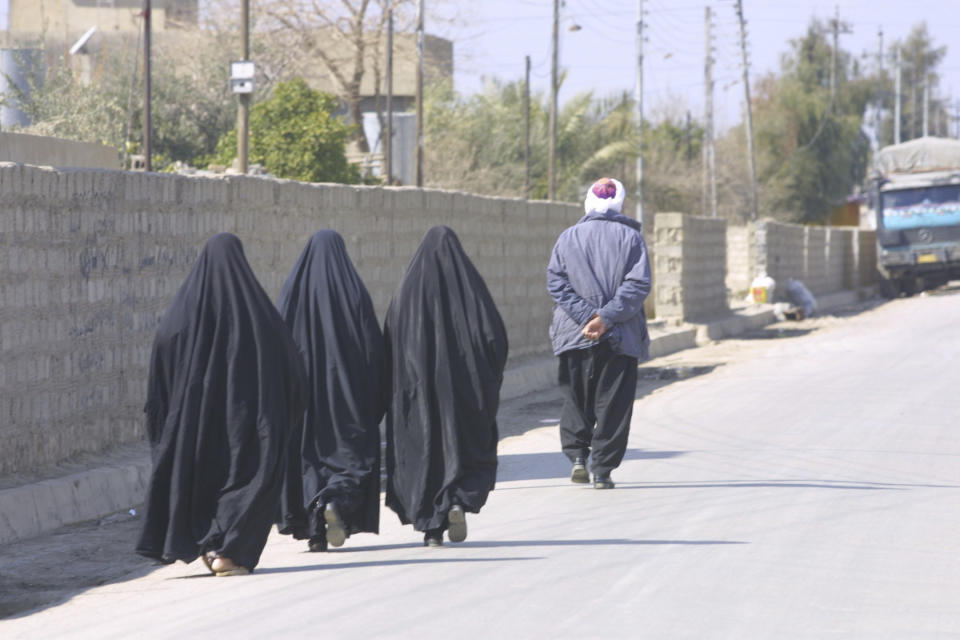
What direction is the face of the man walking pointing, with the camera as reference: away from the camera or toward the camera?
away from the camera

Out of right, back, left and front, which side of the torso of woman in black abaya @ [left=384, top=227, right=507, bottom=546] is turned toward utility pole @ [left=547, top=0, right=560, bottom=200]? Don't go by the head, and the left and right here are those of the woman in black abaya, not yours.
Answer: front

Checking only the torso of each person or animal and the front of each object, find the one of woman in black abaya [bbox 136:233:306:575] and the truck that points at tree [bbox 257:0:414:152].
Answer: the woman in black abaya

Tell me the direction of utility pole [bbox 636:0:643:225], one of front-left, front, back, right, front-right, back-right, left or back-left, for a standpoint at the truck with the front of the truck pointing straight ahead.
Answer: right

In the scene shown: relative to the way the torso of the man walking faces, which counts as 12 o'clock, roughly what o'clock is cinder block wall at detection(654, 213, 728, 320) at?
The cinder block wall is roughly at 12 o'clock from the man walking.

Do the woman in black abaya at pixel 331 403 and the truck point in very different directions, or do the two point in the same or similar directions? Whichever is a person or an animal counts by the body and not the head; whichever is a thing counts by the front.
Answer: very different directions

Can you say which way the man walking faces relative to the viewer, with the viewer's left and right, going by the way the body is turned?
facing away from the viewer

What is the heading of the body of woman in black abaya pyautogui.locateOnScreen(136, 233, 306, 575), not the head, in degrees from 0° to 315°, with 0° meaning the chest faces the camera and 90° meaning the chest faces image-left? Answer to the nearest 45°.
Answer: approximately 180°

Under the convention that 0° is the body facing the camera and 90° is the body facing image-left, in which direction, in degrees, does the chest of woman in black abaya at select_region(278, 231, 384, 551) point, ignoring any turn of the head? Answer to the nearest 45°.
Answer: approximately 180°

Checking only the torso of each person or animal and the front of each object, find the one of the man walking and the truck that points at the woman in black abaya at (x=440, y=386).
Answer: the truck

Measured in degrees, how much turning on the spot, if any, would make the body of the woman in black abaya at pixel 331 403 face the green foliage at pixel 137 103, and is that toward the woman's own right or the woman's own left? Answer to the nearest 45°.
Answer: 0° — they already face it

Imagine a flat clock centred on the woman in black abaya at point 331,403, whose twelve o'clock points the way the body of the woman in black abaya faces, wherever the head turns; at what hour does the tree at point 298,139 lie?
The tree is roughly at 12 o'clock from the woman in black abaya.

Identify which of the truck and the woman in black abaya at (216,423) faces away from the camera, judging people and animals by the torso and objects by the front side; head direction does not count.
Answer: the woman in black abaya

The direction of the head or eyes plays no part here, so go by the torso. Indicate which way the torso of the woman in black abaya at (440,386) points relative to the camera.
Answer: away from the camera
